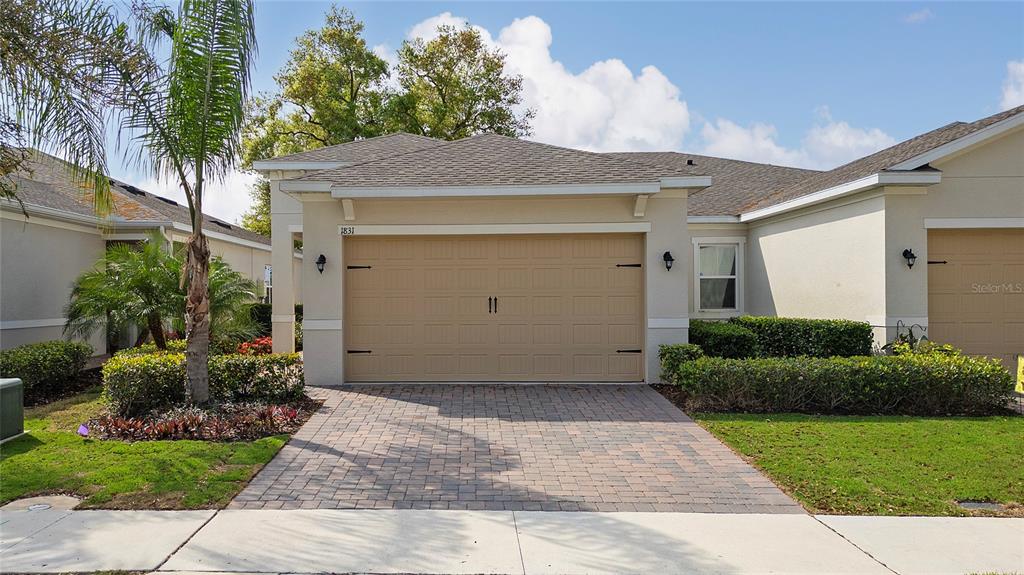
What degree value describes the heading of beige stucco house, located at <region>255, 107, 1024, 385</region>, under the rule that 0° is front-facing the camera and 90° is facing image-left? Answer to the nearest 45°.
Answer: approximately 0°

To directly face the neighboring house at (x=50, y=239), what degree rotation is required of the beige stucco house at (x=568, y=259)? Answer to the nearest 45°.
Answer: approximately 90° to its right

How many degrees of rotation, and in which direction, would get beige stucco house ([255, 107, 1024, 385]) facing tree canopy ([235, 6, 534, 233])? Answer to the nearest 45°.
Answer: approximately 135° to its right

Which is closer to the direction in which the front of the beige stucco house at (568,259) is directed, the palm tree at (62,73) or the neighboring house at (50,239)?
the palm tree

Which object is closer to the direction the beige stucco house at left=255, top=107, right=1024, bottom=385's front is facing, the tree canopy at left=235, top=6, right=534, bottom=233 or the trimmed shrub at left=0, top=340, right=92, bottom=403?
the trimmed shrub

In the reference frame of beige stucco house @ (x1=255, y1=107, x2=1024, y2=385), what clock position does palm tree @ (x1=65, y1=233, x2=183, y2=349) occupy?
The palm tree is roughly at 3 o'clock from the beige stucco house.

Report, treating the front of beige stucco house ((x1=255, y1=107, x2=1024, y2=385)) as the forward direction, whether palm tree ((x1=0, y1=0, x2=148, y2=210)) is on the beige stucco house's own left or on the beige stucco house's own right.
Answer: on the beige stucco house's own right

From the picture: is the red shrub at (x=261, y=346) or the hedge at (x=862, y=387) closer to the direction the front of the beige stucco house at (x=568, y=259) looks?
the hedge
